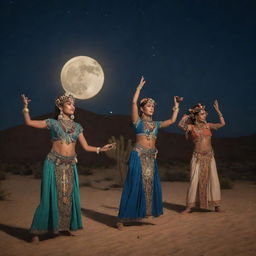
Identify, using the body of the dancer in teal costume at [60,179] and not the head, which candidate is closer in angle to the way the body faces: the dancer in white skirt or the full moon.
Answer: the dancer in white skirt

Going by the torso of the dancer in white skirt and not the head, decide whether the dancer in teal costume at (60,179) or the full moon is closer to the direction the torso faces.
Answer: the dancer in teal costume

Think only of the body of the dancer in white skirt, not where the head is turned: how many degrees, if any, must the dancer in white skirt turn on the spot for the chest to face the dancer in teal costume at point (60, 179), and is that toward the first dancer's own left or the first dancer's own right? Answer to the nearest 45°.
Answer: approximately 45° to the first dancer's own right

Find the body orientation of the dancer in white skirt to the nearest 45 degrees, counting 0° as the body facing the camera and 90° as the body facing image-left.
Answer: approximately 0°

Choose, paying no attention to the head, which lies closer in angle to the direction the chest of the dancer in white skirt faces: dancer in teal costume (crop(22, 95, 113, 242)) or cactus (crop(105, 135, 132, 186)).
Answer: the dancer in teal costume
